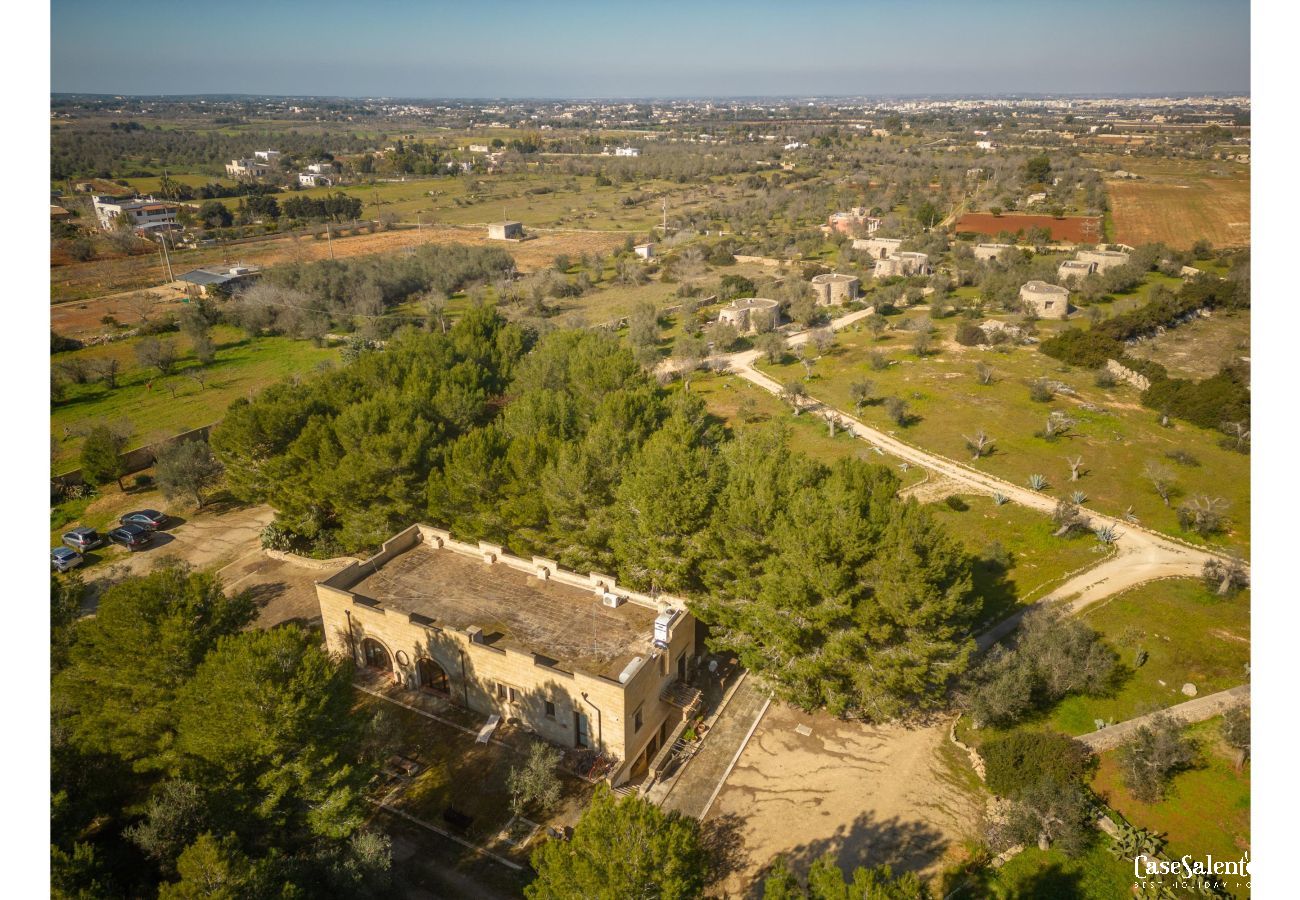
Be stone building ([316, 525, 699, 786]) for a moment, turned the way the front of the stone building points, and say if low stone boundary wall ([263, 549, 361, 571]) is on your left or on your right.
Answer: on your right

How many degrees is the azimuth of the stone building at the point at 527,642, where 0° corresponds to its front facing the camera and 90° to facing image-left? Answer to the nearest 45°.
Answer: approximately 45°

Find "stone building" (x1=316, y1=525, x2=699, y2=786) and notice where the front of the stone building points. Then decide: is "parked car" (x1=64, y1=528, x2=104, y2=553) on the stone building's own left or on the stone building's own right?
on the stone building's own right

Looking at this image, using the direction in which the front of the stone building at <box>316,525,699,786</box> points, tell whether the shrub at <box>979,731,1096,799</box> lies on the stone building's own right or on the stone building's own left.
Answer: on the stone building's own left

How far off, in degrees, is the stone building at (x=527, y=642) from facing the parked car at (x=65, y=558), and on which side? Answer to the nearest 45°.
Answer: approximately 90° to its right

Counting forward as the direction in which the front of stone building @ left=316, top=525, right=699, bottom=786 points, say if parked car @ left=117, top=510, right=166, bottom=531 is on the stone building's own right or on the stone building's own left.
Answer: on the stone building's own right

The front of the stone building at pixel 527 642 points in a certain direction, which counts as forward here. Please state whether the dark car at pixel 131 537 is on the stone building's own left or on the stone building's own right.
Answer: on the stone building's own right
